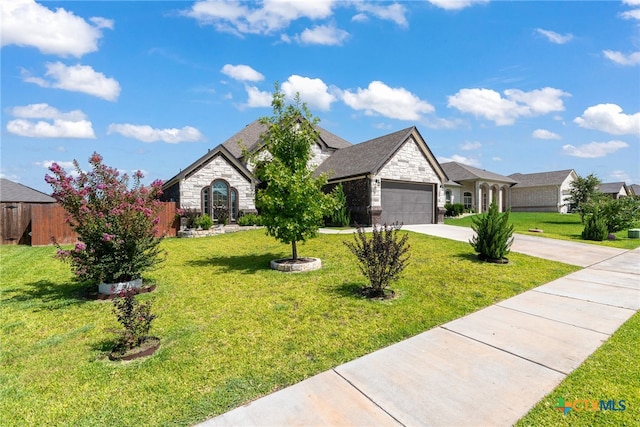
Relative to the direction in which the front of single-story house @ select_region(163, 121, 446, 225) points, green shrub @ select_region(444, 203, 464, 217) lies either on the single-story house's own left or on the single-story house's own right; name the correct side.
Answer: on the single-story house's own left

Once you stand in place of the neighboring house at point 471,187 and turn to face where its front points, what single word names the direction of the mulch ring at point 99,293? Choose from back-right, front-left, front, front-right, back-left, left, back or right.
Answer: front-right

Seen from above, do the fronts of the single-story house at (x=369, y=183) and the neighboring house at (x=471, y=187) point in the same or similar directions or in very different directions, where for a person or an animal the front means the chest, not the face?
same or similar directions

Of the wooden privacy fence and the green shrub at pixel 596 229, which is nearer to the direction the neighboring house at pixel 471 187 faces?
the green shrub

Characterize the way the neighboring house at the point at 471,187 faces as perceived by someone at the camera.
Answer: facing the viewer and to the right of the viewer

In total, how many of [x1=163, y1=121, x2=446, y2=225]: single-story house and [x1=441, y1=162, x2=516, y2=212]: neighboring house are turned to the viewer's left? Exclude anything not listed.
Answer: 0

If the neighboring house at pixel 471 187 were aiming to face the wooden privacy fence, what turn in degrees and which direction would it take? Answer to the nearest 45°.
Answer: approximately 90° to its right

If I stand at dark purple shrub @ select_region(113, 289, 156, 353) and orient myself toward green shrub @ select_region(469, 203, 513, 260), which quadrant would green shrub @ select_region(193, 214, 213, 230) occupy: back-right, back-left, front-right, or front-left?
front-left

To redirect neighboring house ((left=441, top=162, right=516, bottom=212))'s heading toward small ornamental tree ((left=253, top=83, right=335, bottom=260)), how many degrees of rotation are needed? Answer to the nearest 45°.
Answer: approximately 45° to its right

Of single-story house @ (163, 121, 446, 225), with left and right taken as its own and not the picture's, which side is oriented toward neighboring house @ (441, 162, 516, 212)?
left
